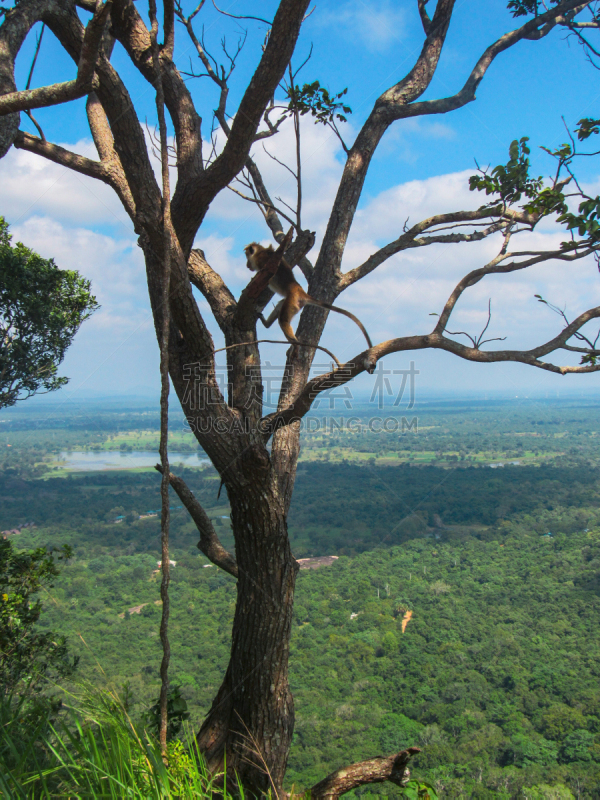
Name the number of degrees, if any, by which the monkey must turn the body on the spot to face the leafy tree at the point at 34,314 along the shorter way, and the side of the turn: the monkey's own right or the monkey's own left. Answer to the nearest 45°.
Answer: approximately 45° to the monkey's own right

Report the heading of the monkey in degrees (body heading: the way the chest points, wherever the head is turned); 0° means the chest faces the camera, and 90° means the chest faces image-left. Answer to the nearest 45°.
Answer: approximately 90°
